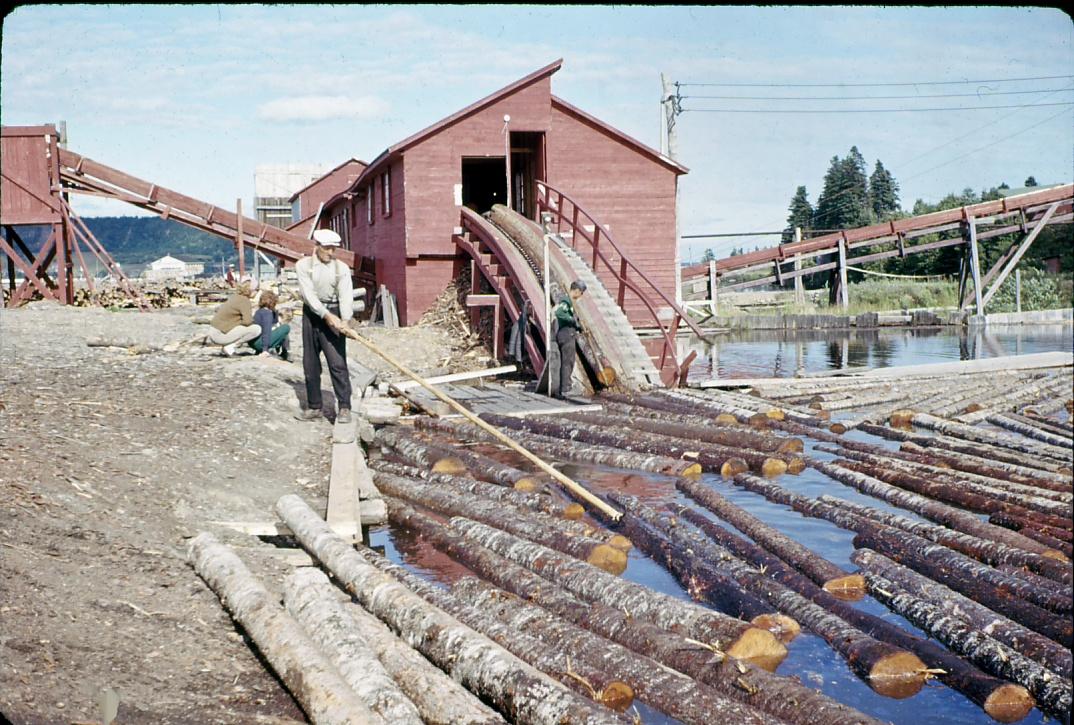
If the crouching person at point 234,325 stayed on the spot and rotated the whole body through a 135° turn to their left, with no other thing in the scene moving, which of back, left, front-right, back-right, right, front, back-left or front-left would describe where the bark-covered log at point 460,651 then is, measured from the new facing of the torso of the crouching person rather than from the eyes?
back-left

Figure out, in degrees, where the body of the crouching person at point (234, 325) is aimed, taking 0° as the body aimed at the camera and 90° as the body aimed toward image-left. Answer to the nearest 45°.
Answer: approximately 270°

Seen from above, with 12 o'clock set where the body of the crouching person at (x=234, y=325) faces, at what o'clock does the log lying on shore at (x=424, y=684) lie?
The log lying on shore is roughly at 3 o'clock from the crouching person.
